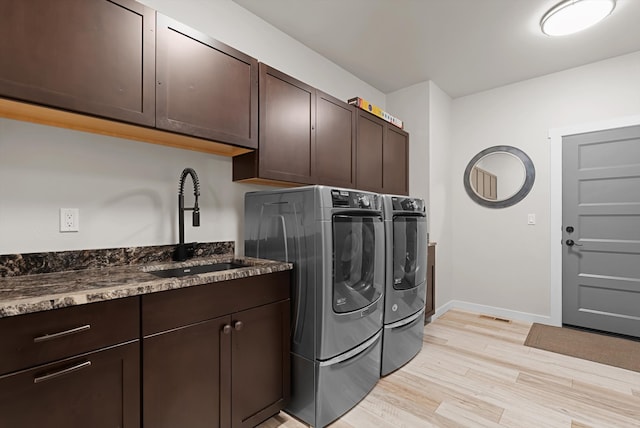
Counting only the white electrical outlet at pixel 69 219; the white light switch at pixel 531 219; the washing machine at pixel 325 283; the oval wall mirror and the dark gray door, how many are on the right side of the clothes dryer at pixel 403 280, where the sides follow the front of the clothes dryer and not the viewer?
2

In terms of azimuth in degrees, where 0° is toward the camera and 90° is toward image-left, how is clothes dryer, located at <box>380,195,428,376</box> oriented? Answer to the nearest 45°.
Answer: approximately 315°

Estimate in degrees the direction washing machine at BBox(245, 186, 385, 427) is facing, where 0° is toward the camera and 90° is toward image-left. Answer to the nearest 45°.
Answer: approximately 315°

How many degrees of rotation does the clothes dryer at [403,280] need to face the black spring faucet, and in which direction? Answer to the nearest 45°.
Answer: approximately 90° to its right
